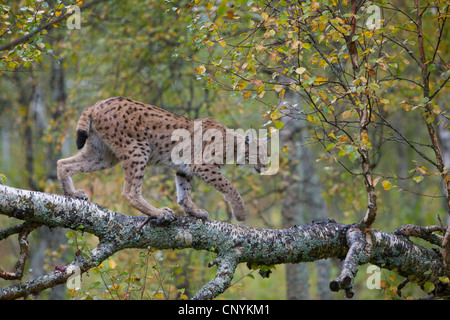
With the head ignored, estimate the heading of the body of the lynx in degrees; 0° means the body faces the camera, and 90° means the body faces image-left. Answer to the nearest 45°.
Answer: approximately 270°
